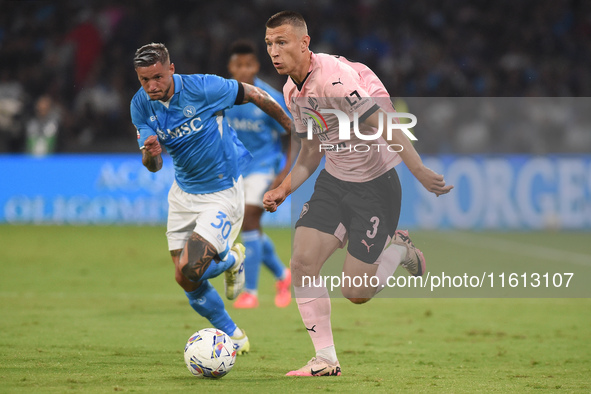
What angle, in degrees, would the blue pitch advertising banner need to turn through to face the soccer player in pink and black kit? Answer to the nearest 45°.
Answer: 0° — it already faces them

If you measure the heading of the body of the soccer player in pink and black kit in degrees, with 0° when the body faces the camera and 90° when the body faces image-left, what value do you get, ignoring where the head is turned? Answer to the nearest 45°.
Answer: approximately 45°

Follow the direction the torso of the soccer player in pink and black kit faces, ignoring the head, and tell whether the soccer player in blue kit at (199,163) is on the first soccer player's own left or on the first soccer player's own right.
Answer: on the first soccer player's own right

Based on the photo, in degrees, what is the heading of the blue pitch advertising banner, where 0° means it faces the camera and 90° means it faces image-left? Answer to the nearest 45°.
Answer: approximately 0°

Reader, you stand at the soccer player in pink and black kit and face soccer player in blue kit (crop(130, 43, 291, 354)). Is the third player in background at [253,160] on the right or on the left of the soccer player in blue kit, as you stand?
right

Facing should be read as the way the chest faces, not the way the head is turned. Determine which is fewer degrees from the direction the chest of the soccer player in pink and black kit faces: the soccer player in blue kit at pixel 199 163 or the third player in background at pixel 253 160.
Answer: the soccer player in blue kit

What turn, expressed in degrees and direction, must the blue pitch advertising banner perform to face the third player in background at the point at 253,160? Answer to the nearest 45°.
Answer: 0° — it already faces them
